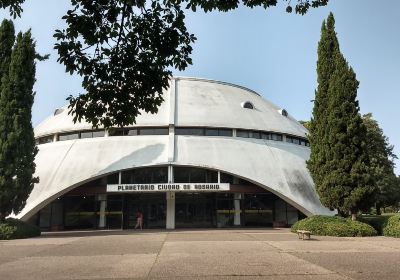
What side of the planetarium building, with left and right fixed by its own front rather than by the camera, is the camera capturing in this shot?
front

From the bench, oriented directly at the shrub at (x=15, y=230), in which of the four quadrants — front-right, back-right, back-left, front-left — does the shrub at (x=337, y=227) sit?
back-right

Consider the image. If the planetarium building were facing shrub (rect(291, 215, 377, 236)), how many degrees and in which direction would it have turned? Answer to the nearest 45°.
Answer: approximately 45° to its left

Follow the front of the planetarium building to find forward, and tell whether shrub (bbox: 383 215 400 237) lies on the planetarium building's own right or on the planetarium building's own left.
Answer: on the planetarium building's own left

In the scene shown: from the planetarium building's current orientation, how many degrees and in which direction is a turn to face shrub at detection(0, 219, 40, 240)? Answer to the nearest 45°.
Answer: approximately 45° to its right

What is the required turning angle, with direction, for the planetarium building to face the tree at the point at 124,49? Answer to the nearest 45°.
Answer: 0° — it already faces it

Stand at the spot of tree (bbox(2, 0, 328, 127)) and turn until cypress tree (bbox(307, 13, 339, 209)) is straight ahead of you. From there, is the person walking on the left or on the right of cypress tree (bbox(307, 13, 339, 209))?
left

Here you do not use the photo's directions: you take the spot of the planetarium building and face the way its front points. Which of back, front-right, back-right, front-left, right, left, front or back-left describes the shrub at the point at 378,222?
front-left

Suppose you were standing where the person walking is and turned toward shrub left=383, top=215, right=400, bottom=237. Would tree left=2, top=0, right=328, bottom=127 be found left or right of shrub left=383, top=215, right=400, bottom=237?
right

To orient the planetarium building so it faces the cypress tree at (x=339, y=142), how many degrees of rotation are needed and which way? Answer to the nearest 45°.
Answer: approximately 45° to its left

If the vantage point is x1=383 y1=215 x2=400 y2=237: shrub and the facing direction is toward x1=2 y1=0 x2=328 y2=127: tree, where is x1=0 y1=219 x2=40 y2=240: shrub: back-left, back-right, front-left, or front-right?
front-right
